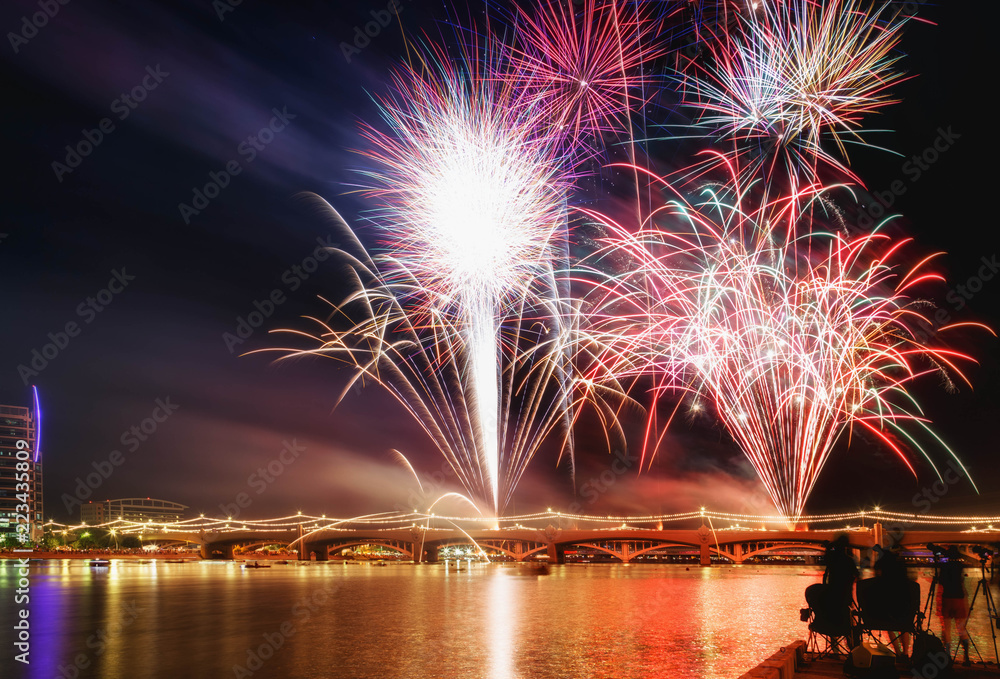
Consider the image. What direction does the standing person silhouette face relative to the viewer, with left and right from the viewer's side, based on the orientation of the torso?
facing away from the viewer

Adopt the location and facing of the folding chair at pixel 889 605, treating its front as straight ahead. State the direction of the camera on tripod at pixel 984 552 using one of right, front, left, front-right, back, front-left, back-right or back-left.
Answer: front-right

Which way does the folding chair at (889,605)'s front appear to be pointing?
away from the camera

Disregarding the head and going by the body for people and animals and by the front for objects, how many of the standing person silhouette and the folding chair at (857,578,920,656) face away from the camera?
2

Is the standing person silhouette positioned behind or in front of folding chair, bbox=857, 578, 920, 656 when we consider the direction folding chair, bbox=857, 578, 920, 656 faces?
in front

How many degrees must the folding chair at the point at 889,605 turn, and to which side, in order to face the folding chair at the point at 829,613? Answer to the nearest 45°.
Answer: approximately 45° to its left

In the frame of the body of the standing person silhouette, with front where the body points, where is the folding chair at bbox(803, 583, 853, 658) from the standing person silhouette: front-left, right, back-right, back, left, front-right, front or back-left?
back-left
